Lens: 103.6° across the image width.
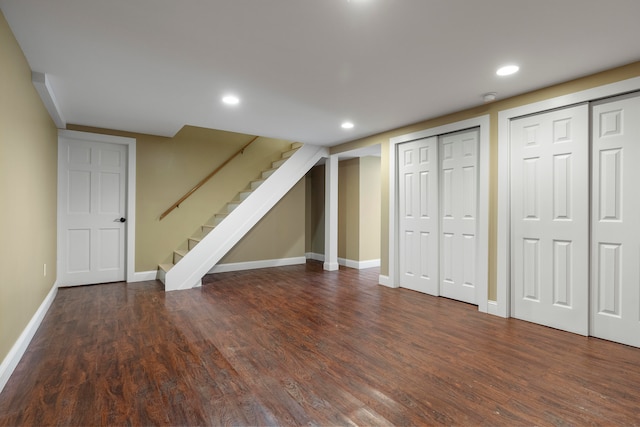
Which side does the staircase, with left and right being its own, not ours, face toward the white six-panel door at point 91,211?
front

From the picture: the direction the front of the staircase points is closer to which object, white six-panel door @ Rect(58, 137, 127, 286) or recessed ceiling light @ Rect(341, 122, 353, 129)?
the white six-panel door

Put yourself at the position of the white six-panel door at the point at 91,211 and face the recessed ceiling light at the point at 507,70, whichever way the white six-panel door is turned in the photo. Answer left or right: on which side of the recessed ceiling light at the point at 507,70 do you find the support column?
left

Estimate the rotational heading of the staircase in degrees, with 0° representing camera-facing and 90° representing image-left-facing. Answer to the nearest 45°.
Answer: approximately 90°

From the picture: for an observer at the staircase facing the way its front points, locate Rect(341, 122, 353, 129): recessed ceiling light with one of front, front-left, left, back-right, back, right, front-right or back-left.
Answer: back-left

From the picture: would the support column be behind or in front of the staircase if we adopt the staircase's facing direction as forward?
behind

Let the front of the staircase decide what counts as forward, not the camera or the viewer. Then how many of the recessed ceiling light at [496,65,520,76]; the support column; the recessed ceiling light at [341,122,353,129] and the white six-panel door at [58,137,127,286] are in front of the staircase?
1
